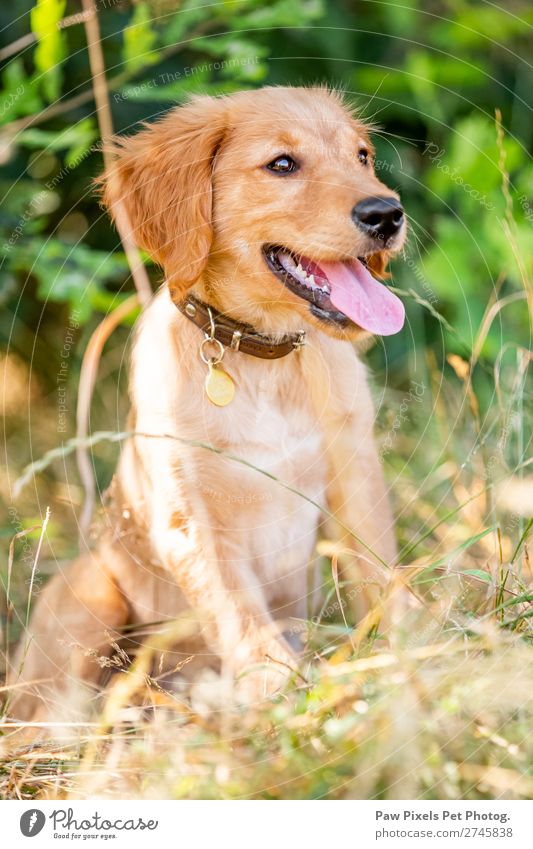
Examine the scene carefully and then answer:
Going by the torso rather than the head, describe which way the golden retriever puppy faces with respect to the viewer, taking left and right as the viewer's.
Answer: facing the viewer and to the right of the viewer

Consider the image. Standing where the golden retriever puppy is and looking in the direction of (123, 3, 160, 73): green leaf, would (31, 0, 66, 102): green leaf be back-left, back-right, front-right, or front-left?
front-left
